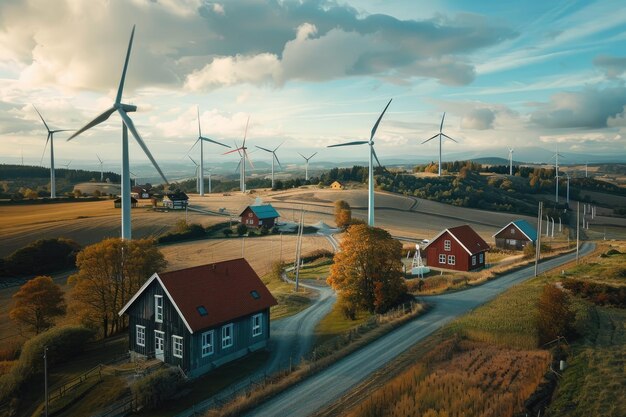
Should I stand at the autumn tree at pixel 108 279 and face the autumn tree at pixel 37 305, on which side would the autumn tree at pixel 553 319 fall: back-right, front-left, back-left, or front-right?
back-left

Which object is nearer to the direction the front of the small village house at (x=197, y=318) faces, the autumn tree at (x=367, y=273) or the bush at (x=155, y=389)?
the bush

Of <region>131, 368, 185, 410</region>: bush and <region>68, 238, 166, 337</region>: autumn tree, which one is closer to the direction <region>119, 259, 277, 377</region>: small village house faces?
the bush

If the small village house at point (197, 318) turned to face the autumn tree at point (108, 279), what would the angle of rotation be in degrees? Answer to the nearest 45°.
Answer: approximately 90° to its right

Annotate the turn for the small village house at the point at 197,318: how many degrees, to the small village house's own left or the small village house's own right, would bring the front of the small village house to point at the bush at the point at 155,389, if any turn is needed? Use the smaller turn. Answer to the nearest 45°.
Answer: approximately 45° to the small village house's own left

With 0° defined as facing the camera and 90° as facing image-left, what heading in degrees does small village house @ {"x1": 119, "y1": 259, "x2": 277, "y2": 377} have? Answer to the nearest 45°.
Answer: approximately 45°

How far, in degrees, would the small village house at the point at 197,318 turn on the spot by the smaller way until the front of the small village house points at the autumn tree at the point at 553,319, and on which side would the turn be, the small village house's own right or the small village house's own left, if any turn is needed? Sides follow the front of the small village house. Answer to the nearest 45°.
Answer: approximately 135° to the small village house's own left
